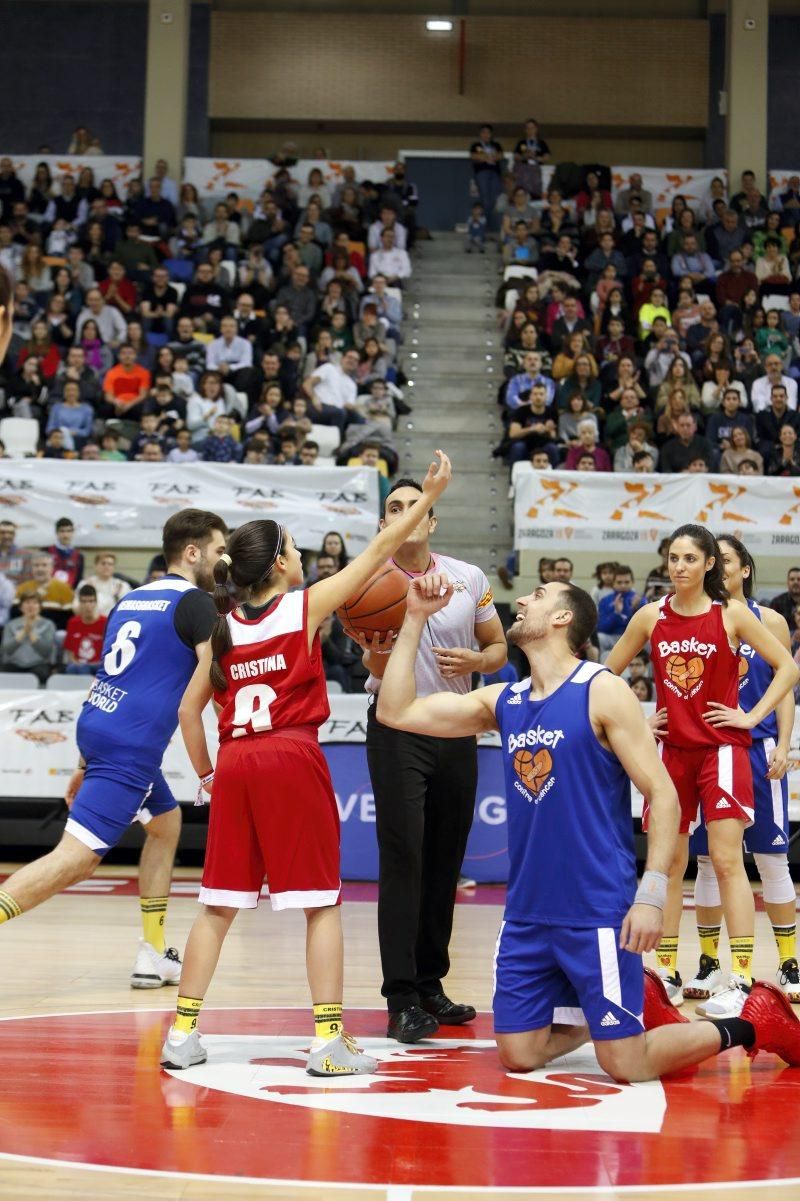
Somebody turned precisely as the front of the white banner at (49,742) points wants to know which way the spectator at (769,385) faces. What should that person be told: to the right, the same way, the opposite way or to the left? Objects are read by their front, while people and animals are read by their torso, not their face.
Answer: the same way

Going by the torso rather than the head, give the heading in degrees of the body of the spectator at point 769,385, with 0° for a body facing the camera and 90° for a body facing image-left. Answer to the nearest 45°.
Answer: approximately 0°

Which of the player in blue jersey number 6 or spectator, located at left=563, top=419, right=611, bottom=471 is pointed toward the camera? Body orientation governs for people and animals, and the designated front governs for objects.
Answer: the spectator

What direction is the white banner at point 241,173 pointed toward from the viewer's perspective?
toward the camera

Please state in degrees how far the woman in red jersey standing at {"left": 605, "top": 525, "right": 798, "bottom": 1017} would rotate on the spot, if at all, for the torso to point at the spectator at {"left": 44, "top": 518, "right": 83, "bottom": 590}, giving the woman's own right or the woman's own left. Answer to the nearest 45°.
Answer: approximately 90° to the woman's own right

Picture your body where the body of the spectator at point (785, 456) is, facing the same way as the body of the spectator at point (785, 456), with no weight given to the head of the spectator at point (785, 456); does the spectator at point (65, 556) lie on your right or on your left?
on your right

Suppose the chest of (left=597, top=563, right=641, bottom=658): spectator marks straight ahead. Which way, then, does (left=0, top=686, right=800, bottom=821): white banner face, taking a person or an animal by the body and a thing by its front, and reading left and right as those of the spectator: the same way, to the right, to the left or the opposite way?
the same way

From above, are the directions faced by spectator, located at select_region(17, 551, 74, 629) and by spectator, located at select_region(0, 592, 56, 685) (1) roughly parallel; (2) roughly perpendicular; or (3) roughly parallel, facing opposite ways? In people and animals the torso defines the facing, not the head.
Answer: roughly parallel

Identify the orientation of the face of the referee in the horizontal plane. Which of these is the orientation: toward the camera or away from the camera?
toward the camera

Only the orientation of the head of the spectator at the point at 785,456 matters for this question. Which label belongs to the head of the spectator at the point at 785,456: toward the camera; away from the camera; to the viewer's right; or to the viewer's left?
toward the camera

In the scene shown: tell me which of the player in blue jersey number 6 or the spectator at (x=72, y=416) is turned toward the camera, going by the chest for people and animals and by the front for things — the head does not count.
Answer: the spectator

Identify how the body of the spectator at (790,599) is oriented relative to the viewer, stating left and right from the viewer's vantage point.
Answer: facing the viewer

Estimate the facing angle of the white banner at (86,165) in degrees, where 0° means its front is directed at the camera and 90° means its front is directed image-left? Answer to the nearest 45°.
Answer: approximately 0°

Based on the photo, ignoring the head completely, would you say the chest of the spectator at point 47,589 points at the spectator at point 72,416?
no

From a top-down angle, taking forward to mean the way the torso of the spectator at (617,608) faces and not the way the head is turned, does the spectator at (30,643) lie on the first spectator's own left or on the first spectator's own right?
on the first spectator's own right

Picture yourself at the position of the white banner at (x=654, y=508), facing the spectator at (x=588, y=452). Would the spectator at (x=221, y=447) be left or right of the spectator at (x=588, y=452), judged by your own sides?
left

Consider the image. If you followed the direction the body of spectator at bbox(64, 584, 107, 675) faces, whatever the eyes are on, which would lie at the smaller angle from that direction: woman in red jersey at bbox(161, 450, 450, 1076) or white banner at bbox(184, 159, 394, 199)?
the woman in red jersey

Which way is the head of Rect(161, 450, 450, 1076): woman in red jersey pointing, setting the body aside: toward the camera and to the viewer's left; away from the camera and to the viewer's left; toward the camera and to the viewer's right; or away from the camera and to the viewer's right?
away from the camera and to the viewer's right

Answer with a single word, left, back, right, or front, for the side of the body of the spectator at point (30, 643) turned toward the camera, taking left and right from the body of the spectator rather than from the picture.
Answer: front
